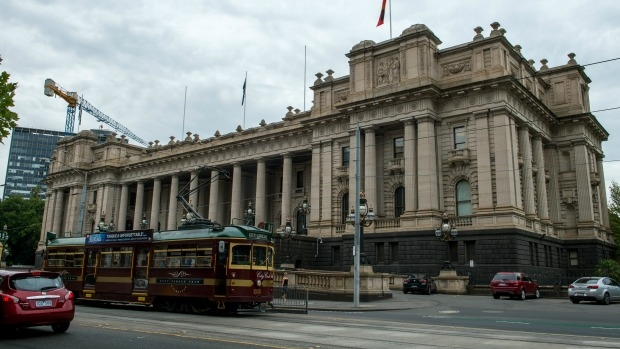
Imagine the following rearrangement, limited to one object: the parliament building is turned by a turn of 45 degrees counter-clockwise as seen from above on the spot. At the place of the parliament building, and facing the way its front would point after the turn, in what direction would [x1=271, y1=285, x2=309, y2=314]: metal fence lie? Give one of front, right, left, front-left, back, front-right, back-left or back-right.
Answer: front-right

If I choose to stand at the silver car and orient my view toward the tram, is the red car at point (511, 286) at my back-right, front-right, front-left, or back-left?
front-right

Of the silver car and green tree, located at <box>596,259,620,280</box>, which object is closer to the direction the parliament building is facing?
the silver car

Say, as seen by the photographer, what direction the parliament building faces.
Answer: facing the viewer and to the left of the viewer
